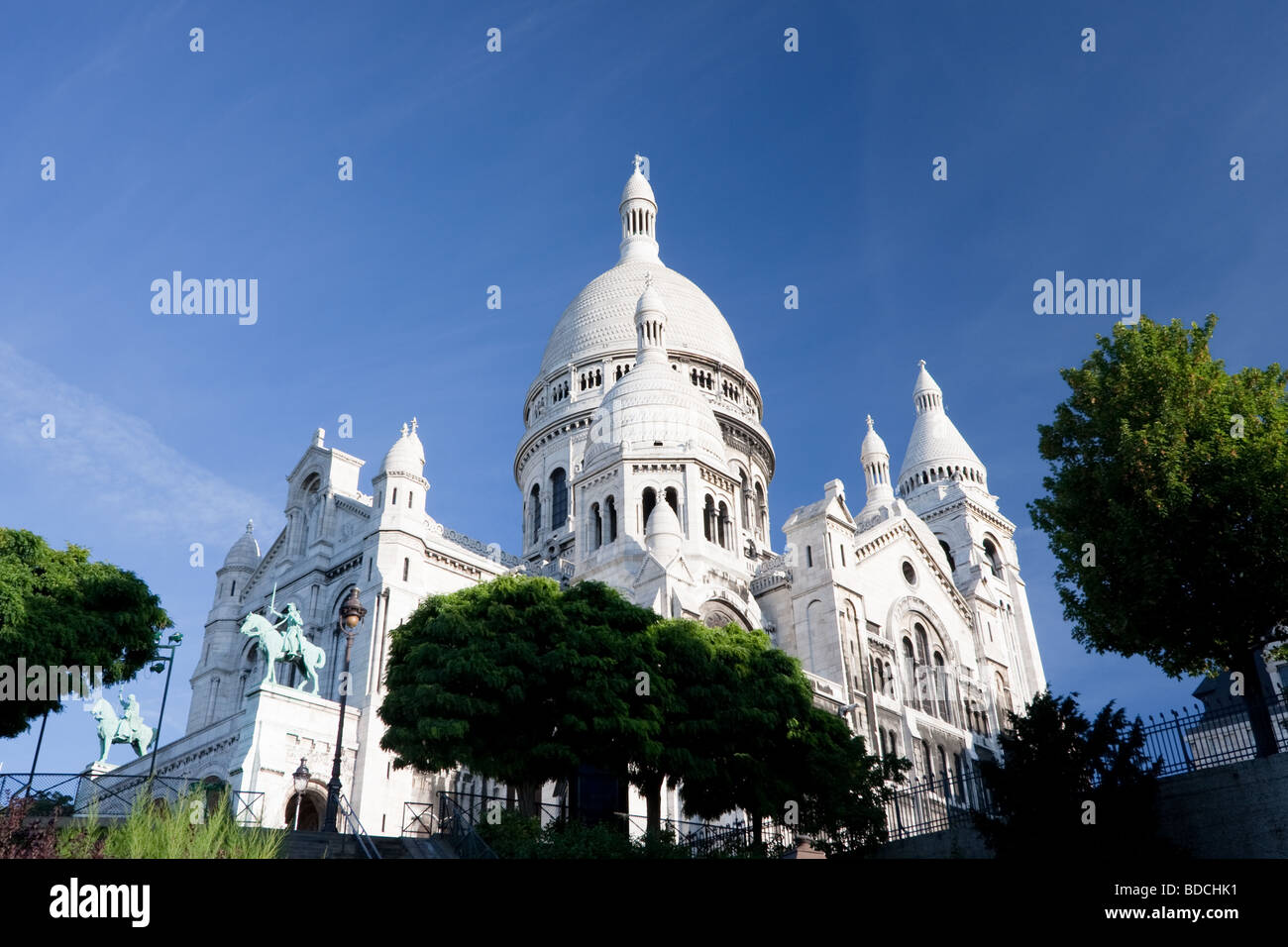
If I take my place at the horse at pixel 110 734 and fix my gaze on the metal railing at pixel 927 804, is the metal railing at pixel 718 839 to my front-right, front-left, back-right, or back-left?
front-right

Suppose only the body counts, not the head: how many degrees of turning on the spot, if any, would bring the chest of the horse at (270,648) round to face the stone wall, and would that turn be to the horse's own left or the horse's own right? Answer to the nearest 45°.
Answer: approximately 135° to the horse's own left

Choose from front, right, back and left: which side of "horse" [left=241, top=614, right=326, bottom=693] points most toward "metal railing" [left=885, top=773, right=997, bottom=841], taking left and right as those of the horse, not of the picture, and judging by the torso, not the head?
back

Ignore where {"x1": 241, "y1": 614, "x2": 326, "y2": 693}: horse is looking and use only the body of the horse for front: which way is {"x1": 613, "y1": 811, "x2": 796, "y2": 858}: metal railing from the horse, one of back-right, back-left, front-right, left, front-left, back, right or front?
back-left

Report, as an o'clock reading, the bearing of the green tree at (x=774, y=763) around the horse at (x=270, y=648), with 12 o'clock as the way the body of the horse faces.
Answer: The green tree is roughly at 7 o'clock from the horse.

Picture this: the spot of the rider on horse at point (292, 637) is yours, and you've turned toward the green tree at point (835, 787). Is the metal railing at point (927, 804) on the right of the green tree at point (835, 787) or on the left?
left

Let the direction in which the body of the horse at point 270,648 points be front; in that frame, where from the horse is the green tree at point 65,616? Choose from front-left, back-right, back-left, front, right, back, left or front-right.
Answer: front-left

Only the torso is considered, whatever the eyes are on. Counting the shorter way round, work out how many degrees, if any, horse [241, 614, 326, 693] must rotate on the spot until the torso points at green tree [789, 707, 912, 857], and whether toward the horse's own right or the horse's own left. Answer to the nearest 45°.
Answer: approximately 135° to the horse's own left

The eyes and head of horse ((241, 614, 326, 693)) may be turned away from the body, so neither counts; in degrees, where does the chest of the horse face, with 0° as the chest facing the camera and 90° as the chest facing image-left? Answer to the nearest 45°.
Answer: approximately 90°
